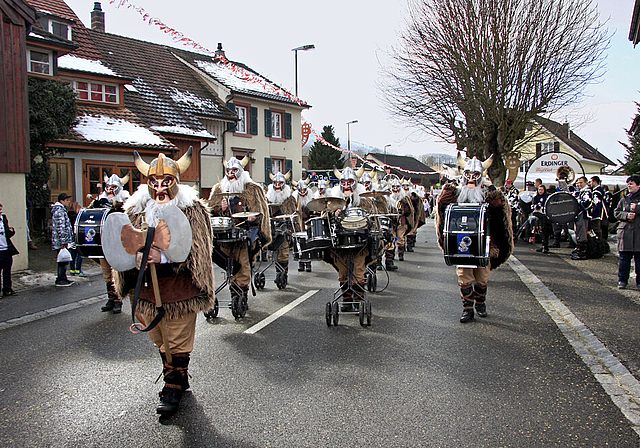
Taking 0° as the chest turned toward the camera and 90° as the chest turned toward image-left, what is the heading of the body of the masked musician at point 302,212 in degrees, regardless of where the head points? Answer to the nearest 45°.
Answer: approximately 0°

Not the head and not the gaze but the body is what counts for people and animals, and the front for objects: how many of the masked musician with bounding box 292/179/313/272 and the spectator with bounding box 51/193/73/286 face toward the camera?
1

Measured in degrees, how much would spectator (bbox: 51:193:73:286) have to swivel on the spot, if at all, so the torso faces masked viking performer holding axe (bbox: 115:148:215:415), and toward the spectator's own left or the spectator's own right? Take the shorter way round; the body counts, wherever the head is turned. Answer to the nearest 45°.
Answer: approximately 90° to the spectator's own right

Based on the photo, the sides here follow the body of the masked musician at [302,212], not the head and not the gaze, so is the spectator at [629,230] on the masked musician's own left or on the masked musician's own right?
on the masked musician's own left

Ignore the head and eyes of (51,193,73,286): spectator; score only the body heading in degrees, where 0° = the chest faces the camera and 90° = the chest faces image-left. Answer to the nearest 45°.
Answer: approximately 270°

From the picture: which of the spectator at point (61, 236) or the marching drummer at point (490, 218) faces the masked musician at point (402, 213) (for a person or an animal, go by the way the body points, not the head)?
the spectator

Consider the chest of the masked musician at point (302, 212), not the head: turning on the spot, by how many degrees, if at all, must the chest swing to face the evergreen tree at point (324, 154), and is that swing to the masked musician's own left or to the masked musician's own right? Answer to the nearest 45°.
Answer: approximately 180°

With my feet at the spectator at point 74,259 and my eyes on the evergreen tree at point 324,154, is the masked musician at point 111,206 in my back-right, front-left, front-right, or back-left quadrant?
back-right

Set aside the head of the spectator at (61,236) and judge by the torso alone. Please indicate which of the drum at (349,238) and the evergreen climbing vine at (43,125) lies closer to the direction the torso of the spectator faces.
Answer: the drum
